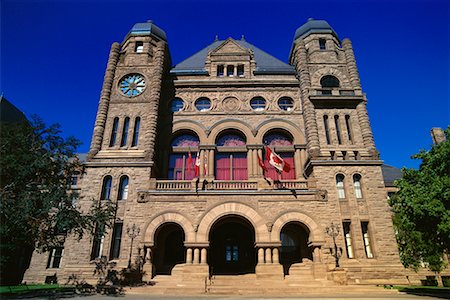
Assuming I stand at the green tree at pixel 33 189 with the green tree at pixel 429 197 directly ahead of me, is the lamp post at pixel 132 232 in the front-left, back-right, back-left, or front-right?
front-left

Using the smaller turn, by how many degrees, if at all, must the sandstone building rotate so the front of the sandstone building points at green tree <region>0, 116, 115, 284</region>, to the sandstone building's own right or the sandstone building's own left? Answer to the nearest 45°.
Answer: approximately 45° to the sandstone building's own right

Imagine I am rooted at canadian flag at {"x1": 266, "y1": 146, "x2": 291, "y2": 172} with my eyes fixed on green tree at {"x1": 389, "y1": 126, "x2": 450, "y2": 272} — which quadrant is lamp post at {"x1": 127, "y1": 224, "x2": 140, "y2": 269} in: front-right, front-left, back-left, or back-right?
back-right

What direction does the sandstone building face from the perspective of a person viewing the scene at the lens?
facing the viewer

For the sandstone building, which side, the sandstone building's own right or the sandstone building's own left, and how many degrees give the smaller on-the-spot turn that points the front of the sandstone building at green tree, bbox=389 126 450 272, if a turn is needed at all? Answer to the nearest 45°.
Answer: approximately 45° to the sandstone building's own left
